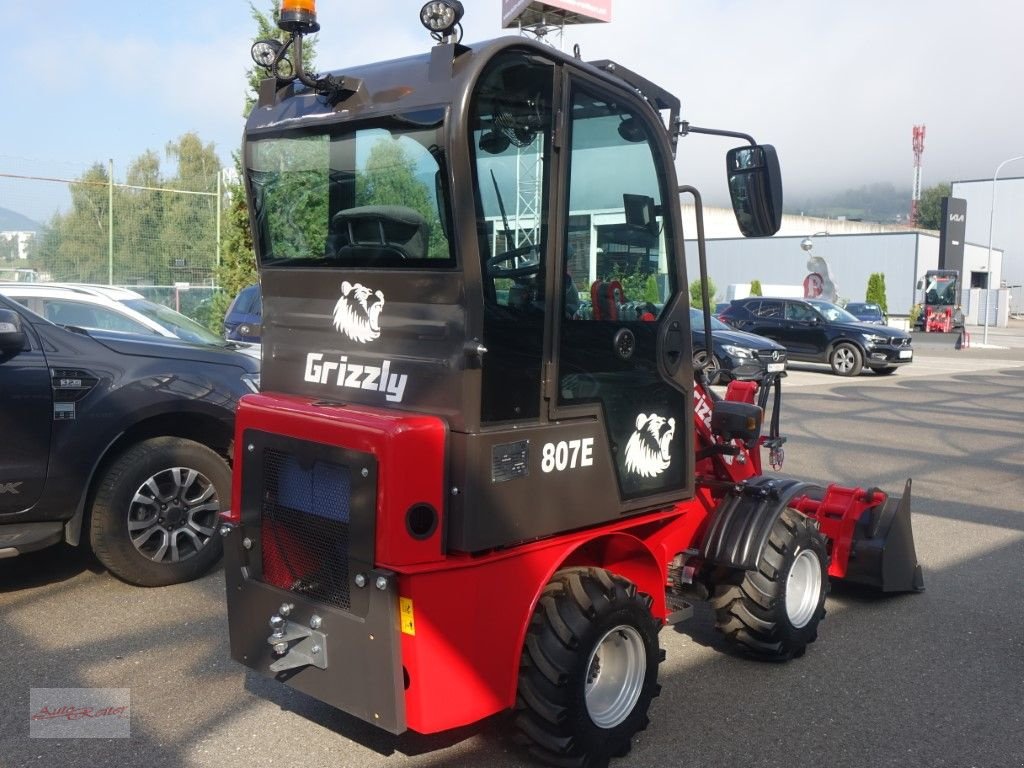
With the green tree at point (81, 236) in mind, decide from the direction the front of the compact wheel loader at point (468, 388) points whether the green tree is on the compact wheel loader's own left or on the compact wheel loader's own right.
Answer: on the compact wheel loader's own left

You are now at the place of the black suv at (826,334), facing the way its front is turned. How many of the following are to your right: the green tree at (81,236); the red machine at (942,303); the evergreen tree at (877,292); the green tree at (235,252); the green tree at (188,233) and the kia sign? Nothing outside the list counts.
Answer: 3

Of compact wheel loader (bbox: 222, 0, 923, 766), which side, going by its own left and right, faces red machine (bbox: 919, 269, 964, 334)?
front

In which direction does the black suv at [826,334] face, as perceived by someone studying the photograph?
facing the viewer and to the right of the viewer

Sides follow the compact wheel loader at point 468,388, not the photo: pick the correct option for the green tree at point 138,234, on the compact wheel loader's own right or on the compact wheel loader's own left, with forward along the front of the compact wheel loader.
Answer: on the compact wheel loader's own left

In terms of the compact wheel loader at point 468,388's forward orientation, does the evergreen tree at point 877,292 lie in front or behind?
in front

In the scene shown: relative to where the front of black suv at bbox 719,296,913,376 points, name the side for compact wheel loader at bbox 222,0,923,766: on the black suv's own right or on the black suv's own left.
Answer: on the black suv's own right

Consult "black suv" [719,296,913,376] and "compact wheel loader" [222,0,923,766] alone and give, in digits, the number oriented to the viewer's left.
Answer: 0

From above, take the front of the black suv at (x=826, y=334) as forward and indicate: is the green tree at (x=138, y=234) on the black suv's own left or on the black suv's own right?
on the black suv's own right

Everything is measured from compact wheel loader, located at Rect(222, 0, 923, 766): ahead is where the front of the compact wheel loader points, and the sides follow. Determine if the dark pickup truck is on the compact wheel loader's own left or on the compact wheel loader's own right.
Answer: on the compact wheel loader's own left

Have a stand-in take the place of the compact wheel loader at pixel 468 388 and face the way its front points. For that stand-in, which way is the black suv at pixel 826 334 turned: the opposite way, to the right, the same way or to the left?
to the right

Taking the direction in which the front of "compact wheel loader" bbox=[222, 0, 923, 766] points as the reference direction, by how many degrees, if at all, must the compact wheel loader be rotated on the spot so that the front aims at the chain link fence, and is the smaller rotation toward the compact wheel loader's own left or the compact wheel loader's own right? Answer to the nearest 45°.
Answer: approximately 90° to the compact wheel loader's own left

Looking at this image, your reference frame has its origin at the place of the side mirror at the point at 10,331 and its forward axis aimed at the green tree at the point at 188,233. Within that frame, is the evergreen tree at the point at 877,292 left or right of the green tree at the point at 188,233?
right

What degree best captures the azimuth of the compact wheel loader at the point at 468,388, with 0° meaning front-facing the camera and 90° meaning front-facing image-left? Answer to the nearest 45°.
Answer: approximately 225°

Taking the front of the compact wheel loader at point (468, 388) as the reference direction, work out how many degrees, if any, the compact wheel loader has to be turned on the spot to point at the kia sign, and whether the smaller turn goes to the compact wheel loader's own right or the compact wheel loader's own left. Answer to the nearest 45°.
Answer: approximately 45° to the compact wheel loader's own left

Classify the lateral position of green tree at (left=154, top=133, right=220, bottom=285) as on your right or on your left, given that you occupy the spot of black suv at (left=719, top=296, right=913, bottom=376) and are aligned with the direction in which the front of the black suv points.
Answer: on your right
